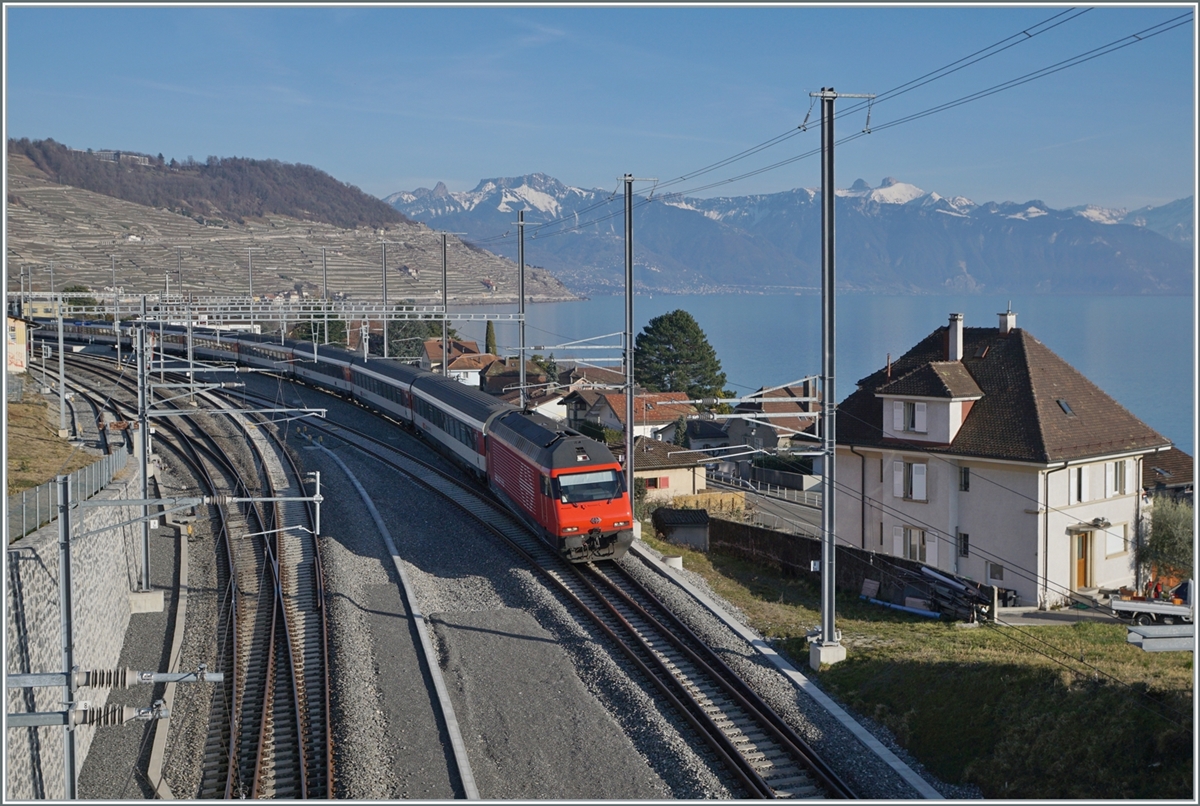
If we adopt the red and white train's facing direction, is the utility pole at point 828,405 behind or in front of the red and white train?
in front

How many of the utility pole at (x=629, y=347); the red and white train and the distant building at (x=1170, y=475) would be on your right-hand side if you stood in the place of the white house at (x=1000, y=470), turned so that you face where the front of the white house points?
2

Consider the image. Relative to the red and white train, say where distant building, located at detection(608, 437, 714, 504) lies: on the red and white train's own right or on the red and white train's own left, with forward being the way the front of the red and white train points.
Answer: on the red and white train's own left

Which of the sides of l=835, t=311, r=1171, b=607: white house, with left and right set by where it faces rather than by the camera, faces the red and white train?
back

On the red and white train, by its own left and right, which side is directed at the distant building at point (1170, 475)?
left

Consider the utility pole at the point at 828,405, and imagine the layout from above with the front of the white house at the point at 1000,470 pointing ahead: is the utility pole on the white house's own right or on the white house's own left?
on the white house's own right

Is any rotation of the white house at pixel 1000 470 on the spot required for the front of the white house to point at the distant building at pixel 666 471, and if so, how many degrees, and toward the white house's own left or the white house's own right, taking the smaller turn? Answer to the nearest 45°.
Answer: approximately 180°

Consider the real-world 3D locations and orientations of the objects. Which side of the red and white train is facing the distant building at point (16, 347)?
back

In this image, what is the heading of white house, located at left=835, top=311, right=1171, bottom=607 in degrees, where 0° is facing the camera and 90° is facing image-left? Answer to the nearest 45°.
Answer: approximately 315°

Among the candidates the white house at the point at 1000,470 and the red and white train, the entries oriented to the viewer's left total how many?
0

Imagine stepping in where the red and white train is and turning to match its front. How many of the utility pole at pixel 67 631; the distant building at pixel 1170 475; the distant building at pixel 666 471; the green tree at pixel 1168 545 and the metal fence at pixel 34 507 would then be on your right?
2

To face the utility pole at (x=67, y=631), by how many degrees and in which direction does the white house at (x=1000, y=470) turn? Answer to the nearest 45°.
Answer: approximately 90° to its right

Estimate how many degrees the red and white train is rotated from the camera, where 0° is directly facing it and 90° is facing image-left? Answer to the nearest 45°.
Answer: approximately 315°
